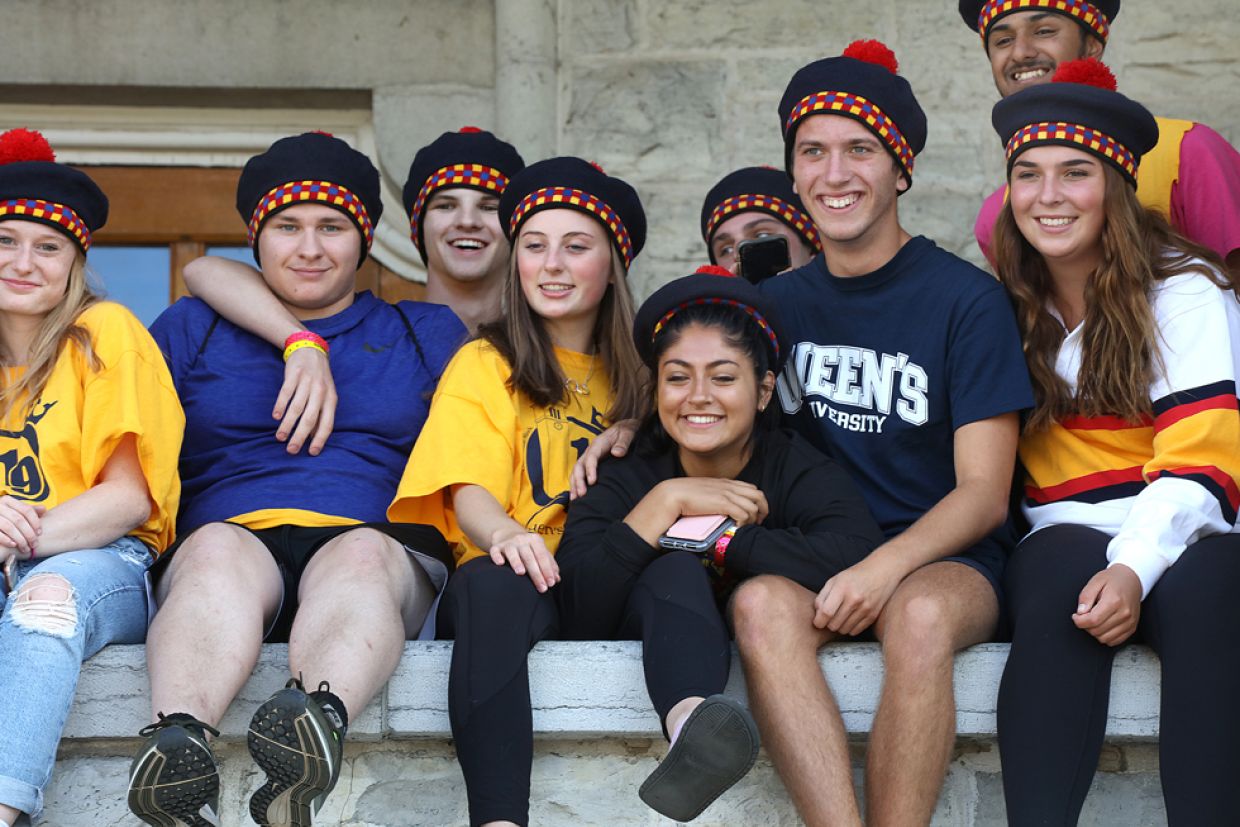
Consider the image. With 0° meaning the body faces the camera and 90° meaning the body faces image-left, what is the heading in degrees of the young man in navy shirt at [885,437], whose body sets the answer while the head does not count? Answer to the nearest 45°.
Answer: approximately 45°

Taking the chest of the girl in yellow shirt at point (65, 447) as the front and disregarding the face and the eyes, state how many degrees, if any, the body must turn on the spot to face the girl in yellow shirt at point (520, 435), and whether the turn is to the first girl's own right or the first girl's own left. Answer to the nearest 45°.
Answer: approximately 135° to the first girl's own left

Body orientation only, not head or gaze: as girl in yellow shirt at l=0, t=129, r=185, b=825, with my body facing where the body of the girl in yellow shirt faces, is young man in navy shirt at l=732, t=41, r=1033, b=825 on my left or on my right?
on my left

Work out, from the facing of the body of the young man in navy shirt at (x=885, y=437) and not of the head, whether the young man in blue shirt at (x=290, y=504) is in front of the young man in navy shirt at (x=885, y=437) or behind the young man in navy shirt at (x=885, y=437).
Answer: in front

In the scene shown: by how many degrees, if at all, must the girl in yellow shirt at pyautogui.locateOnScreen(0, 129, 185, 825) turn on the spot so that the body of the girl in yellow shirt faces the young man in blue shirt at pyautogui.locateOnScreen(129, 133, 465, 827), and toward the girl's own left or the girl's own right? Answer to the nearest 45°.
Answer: approximately 135° to the girl's own left

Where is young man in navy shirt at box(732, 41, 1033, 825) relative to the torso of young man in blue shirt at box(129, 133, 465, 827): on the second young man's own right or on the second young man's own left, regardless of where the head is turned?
on the second young man's own left

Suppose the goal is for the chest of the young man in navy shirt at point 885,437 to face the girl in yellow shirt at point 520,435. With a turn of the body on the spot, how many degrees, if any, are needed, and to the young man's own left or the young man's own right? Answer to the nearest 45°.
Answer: approximately 45° to the young man's own right

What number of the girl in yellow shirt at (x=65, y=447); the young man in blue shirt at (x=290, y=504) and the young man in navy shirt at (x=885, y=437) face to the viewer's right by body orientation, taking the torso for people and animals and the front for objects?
0

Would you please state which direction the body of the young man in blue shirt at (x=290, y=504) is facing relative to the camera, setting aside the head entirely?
toward the camera

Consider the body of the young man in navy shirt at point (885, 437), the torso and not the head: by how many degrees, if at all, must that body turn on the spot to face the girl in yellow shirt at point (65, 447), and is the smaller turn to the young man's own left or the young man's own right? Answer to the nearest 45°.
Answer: approximately 45° to the young man's own right

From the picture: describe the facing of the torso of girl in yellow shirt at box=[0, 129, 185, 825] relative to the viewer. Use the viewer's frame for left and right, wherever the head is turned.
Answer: facing the viewer and to the left of the viewer

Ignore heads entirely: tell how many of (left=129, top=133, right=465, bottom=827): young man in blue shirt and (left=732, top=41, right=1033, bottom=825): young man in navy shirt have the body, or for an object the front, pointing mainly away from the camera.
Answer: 0
